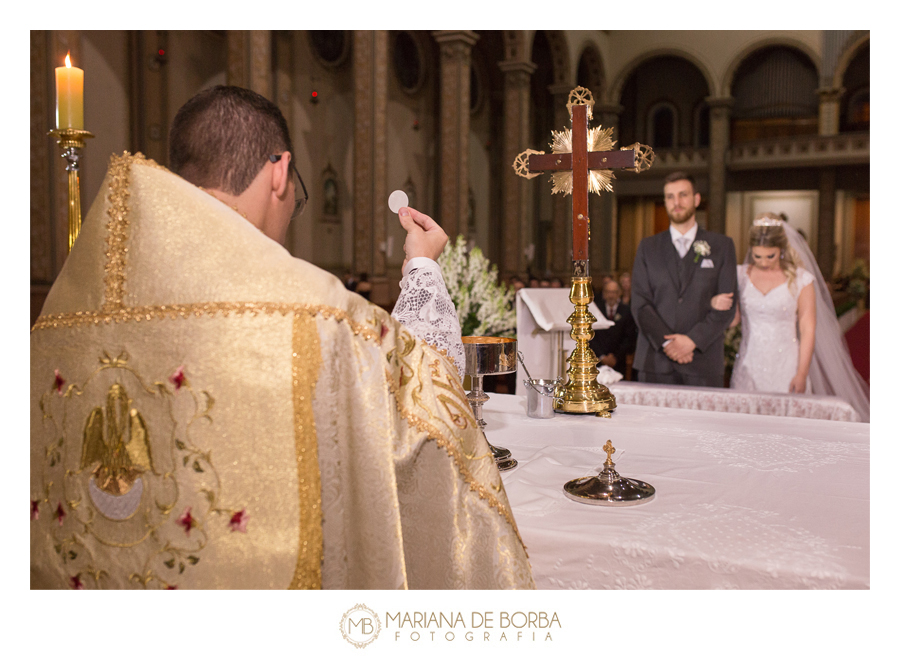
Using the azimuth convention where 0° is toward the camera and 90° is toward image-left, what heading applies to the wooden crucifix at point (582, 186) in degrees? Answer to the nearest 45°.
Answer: approximately 180°

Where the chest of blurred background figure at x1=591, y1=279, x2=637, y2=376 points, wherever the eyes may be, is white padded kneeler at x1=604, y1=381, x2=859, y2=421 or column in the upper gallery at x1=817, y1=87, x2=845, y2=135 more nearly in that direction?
the white padded kneeler

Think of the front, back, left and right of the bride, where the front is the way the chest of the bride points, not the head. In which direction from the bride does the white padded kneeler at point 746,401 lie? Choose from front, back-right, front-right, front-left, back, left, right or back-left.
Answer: front-left

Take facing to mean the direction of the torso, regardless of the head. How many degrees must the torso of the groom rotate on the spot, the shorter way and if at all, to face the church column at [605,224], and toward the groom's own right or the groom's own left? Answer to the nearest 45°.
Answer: approximately 180°

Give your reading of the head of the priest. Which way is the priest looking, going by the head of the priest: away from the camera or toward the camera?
away from the camera

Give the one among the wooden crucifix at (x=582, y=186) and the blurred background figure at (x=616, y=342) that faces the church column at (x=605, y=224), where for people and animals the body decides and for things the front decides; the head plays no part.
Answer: the wooden crucifix

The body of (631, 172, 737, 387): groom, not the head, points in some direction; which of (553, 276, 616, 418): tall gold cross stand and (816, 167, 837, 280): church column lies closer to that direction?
the tall gold cross stand

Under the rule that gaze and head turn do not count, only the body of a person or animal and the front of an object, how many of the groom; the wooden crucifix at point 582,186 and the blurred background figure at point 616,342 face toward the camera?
2

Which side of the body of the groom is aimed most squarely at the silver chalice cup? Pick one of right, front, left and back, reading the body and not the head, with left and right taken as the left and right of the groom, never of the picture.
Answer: front

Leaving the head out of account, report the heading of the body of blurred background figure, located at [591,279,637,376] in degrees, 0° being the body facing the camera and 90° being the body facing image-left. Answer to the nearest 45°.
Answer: approximately 0°

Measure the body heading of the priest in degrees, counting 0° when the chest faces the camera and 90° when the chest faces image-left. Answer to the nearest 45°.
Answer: approximately 225°
